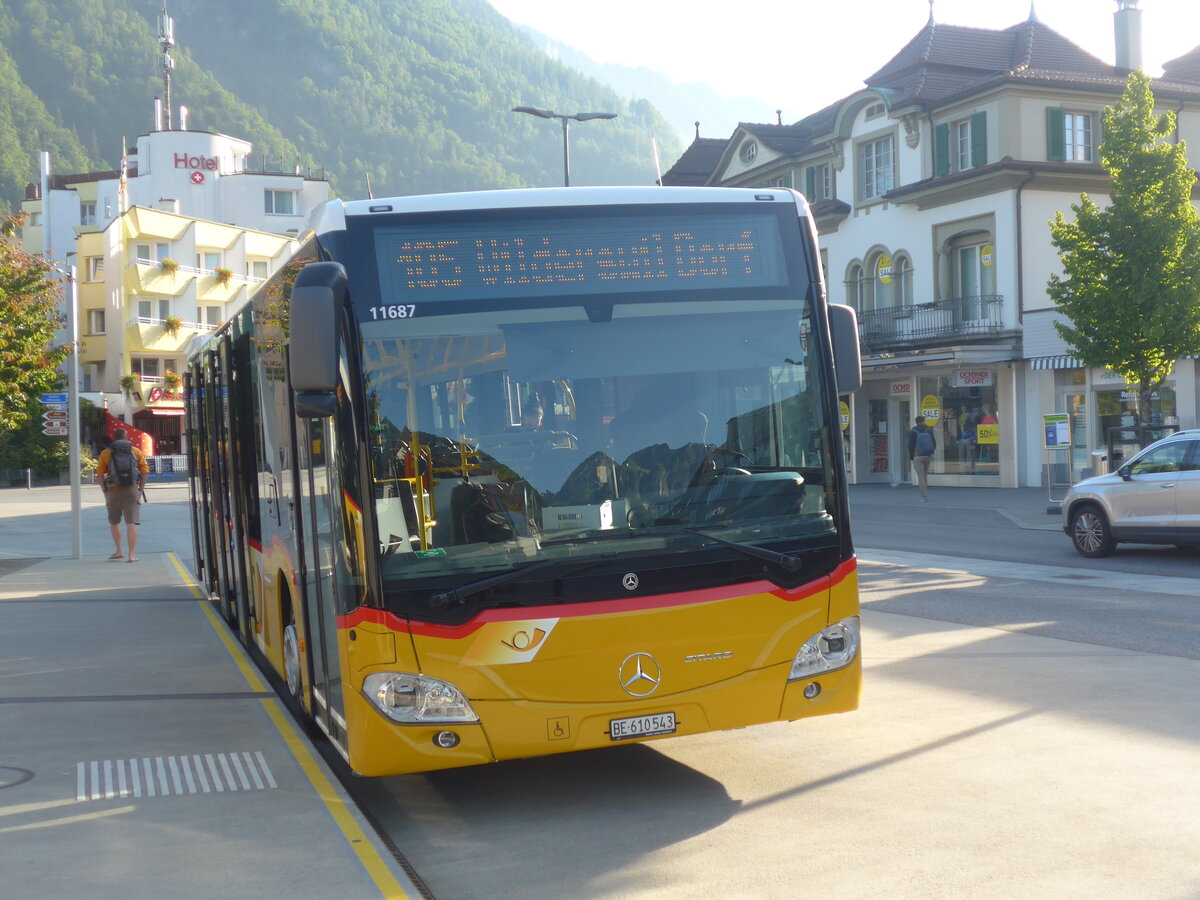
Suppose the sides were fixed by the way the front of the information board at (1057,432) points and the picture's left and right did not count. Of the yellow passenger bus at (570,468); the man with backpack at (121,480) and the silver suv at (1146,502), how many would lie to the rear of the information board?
0

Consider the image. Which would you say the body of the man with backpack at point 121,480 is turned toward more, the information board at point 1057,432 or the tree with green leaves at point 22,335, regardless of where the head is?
the tree with green leaves

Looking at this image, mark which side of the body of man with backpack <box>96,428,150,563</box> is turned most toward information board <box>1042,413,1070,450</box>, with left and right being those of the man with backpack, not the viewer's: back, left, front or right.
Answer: right

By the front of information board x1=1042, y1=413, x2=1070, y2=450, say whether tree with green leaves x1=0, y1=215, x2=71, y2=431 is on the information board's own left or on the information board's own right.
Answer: on the information board's own right

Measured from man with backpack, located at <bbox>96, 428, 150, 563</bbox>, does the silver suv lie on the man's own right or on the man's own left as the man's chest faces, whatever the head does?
on the man's own right

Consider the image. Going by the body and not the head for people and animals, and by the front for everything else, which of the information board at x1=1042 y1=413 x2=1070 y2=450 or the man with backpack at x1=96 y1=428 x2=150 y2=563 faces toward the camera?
the information board

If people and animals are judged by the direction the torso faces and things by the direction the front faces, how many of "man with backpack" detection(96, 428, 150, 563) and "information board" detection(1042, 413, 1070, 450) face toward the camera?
1

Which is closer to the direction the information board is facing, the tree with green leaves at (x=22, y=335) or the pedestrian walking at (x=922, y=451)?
the tree with green leaves

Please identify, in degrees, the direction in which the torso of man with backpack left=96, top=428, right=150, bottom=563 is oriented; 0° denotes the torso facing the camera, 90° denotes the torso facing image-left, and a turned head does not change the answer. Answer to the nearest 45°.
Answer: approximately 180°

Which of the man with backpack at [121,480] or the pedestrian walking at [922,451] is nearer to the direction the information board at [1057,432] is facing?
the man with backpack

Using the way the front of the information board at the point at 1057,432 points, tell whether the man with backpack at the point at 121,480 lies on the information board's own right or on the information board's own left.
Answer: on the information board's own right

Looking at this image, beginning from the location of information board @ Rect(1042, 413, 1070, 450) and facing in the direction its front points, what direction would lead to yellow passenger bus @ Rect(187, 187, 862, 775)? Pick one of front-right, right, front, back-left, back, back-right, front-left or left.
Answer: front

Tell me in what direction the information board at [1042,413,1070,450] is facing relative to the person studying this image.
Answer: facing the viewer
